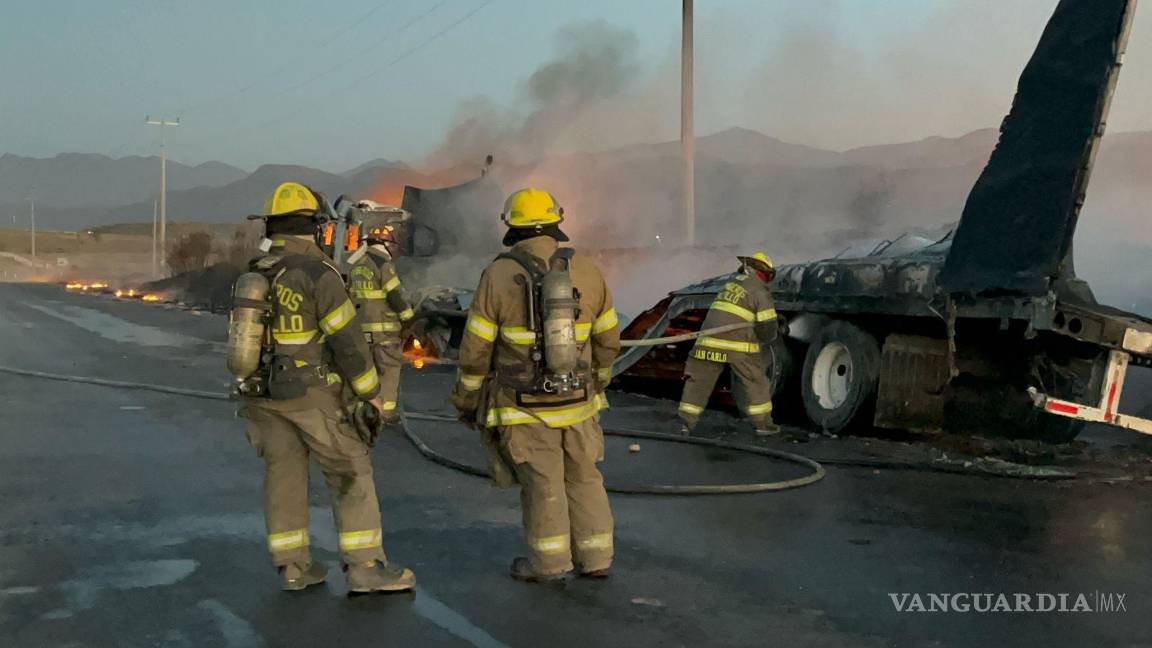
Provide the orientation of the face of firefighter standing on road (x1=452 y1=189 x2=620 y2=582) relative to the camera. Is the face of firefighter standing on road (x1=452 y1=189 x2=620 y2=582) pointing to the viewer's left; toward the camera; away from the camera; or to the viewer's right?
away from the camera

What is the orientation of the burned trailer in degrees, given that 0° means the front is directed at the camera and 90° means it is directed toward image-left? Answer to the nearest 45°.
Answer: approximately 135°

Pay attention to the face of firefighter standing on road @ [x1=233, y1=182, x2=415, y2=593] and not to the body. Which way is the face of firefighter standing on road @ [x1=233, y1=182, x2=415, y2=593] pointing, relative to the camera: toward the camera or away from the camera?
away from the camera

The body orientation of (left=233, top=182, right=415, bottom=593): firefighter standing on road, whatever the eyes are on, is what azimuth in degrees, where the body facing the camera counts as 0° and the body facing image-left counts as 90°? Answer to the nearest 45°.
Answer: approximately 225°

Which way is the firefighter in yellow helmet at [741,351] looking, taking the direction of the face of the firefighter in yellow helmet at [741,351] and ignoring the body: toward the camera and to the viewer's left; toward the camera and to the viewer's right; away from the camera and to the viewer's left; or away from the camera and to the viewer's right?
away from the camera and to the viewer's right

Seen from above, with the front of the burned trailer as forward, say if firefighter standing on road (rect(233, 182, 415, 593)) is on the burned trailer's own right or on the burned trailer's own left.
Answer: on the burned trailer's own left
